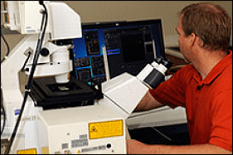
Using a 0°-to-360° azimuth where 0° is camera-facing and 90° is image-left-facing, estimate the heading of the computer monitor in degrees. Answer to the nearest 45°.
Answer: approximately 0°

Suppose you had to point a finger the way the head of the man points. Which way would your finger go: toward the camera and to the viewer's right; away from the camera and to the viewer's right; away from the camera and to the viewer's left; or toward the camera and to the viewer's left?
away from the camera and to the viewer's left

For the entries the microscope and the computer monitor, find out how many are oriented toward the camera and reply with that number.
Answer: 1

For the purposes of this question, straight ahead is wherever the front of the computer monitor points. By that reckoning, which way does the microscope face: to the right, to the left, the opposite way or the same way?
to the left

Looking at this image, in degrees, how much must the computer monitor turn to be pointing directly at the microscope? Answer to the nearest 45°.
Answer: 0° — it already faces it

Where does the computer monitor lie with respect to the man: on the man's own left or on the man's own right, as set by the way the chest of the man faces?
on the man's own right

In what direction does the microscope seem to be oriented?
to the viewer's right

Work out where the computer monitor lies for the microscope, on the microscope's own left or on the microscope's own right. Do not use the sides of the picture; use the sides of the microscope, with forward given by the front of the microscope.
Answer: on the microscope's own left
